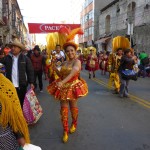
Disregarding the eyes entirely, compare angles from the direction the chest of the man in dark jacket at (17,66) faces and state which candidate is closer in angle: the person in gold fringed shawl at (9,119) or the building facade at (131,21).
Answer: the person in gold fringed shawl

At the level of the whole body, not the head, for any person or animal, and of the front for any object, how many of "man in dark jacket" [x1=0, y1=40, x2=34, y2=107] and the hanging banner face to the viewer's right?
0

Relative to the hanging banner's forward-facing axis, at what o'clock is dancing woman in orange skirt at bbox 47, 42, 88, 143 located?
The dancing woman in orange skirt is roughly at 12 o'clock from the hanging banner.

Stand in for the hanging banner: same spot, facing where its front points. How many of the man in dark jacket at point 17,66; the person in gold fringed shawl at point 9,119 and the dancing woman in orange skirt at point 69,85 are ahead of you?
3

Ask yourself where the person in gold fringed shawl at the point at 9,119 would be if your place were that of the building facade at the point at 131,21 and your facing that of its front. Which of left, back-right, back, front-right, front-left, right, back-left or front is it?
front-left

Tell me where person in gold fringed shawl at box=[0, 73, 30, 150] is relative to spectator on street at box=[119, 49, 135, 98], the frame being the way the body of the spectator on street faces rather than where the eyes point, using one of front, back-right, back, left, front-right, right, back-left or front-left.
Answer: front-right

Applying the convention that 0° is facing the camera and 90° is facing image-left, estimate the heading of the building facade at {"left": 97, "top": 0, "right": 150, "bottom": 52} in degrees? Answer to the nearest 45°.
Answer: approximately 45°

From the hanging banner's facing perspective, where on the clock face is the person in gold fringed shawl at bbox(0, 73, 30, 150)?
The person in gold fringed shawl is roughly at 12 o'clock from the hanging banner.

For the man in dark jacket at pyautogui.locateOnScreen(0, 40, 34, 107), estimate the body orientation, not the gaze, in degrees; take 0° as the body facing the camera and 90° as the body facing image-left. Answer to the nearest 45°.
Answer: approximately 45°

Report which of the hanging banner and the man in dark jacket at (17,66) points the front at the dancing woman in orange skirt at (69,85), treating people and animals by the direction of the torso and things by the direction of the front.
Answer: the hanging banner

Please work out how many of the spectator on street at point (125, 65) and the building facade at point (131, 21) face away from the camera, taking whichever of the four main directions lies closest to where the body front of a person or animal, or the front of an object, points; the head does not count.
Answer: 0
